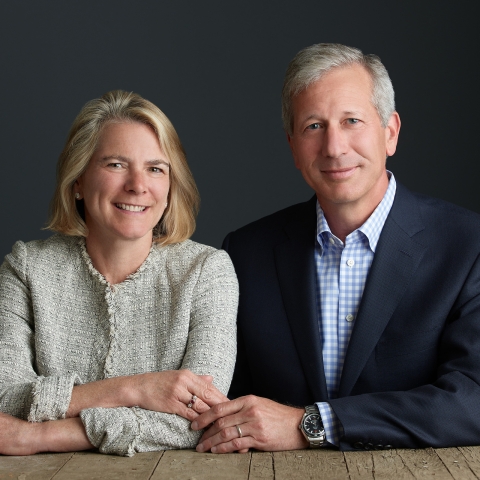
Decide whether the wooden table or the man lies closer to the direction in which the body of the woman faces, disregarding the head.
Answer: the wooden table

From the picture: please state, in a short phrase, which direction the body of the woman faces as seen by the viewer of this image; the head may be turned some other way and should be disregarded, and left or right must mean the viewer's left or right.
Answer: facing the viewer

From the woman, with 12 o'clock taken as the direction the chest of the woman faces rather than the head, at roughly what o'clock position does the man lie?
The man is roughly at 9 o'clock from the woman.

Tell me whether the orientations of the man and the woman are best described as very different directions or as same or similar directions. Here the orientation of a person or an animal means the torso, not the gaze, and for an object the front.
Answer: same or similar directions

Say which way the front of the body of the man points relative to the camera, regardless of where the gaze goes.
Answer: toward the camera

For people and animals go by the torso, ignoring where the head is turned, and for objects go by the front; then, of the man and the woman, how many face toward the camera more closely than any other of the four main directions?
2

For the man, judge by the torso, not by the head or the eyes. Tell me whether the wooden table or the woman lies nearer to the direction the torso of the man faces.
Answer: the wooden table

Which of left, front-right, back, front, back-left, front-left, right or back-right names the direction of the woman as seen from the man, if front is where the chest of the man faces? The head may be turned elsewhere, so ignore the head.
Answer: right

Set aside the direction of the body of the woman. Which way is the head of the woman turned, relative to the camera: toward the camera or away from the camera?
toward the camera

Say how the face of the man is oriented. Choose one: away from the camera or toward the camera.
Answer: toward the camera

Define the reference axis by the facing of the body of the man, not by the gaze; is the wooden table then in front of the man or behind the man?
in front
